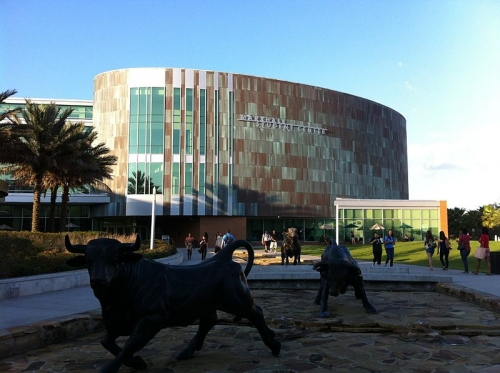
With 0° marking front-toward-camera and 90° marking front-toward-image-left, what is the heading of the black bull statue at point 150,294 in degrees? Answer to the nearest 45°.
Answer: approximately 45°

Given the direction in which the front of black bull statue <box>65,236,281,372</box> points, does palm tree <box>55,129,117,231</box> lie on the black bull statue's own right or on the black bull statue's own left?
on the black bull statue's own right

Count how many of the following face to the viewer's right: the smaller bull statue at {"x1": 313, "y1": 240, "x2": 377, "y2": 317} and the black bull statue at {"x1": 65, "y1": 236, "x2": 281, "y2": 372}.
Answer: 0

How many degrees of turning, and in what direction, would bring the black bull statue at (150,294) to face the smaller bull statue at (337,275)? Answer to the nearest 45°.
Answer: approximately 180°

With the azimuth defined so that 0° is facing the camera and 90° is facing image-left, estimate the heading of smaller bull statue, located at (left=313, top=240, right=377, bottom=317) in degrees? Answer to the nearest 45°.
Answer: approximately 0°

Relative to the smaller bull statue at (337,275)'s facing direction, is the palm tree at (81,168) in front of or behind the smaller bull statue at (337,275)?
behind

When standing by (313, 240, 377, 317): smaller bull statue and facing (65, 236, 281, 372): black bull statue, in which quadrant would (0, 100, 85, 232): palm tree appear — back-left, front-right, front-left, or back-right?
back-right

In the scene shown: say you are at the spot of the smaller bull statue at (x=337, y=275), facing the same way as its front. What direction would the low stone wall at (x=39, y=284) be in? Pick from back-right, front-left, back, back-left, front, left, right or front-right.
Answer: right

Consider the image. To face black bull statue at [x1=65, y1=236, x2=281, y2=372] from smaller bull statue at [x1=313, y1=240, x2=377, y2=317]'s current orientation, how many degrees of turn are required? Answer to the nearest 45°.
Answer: approximately 45° to its right
